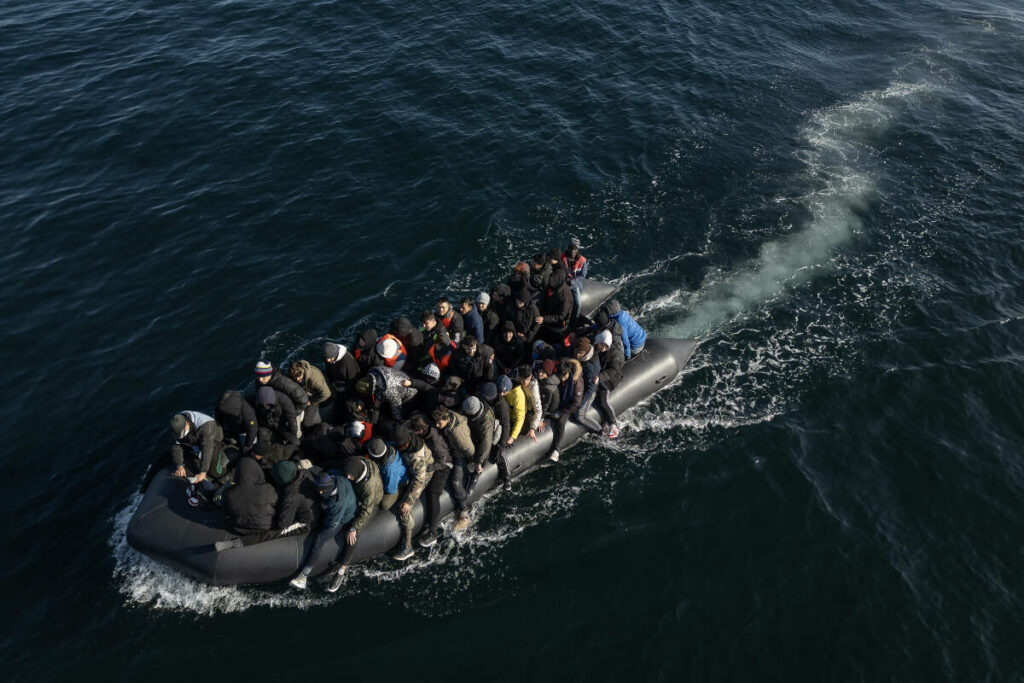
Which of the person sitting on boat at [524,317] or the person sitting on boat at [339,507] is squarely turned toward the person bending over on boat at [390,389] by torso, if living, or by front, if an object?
the person sitting on boat at [524,317]

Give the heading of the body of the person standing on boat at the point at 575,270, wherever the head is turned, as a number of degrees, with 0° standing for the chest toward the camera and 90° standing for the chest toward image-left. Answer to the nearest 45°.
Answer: approximately 45°

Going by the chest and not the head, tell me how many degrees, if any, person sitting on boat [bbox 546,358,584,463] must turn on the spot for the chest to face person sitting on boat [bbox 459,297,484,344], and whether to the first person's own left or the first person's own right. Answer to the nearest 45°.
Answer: approximately 90° to the first person's own right

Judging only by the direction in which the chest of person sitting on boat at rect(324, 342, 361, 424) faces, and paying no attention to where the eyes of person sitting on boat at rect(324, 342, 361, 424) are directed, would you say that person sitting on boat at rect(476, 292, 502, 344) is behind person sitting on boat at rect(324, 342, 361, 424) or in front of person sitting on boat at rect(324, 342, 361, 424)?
behind

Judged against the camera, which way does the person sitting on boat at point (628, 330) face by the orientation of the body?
to the viewer's left
